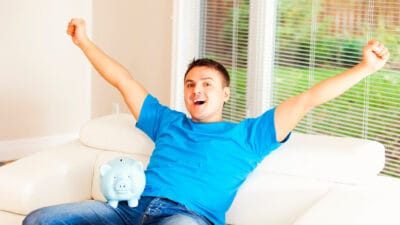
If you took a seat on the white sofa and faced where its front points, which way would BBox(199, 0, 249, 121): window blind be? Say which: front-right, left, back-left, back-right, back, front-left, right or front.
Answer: back-right

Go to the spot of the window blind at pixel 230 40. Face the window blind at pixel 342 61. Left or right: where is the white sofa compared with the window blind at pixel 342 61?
right

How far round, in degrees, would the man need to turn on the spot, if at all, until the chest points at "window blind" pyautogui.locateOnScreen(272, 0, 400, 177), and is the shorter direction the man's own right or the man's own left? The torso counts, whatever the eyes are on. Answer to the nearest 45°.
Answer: approximately 180°

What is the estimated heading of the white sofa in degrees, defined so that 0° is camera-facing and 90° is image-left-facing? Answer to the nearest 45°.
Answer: approximately 45°

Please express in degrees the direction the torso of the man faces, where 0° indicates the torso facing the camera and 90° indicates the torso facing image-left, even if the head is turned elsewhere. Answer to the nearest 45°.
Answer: approximately 45°

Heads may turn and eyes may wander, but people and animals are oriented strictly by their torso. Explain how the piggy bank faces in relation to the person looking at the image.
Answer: facing the viewer

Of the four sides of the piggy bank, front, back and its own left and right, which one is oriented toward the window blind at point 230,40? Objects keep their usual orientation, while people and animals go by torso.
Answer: back

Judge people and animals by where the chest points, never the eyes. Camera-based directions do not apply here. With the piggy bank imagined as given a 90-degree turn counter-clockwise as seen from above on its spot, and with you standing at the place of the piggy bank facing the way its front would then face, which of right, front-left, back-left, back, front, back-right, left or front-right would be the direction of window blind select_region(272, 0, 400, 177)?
front-left
